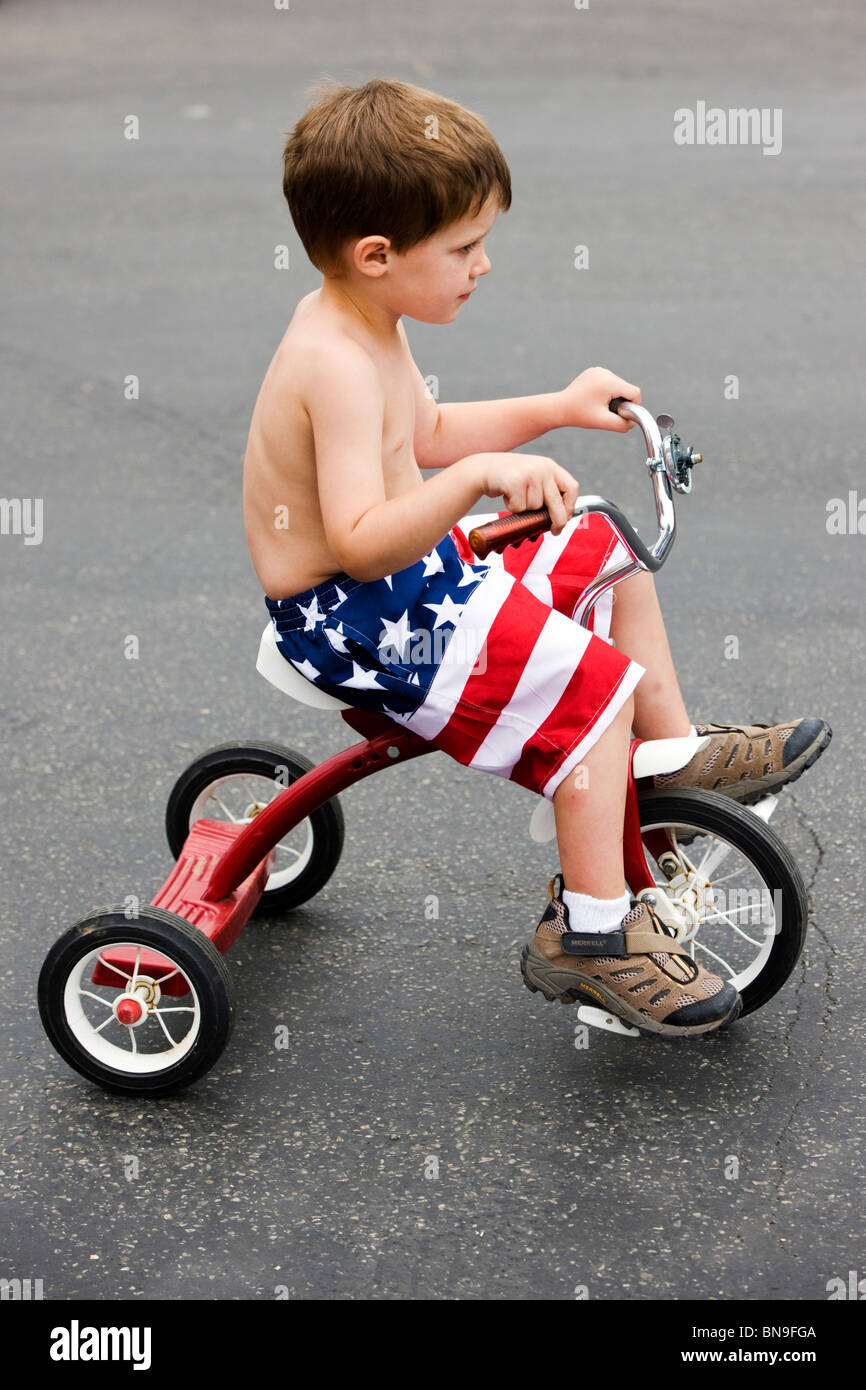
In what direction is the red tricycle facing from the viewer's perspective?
to the viewer's right

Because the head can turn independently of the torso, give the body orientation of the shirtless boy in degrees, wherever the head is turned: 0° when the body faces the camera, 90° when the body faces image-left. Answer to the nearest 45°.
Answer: approximately 270°

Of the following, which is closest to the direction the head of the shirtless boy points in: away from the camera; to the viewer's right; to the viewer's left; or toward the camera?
to the viewer's right
